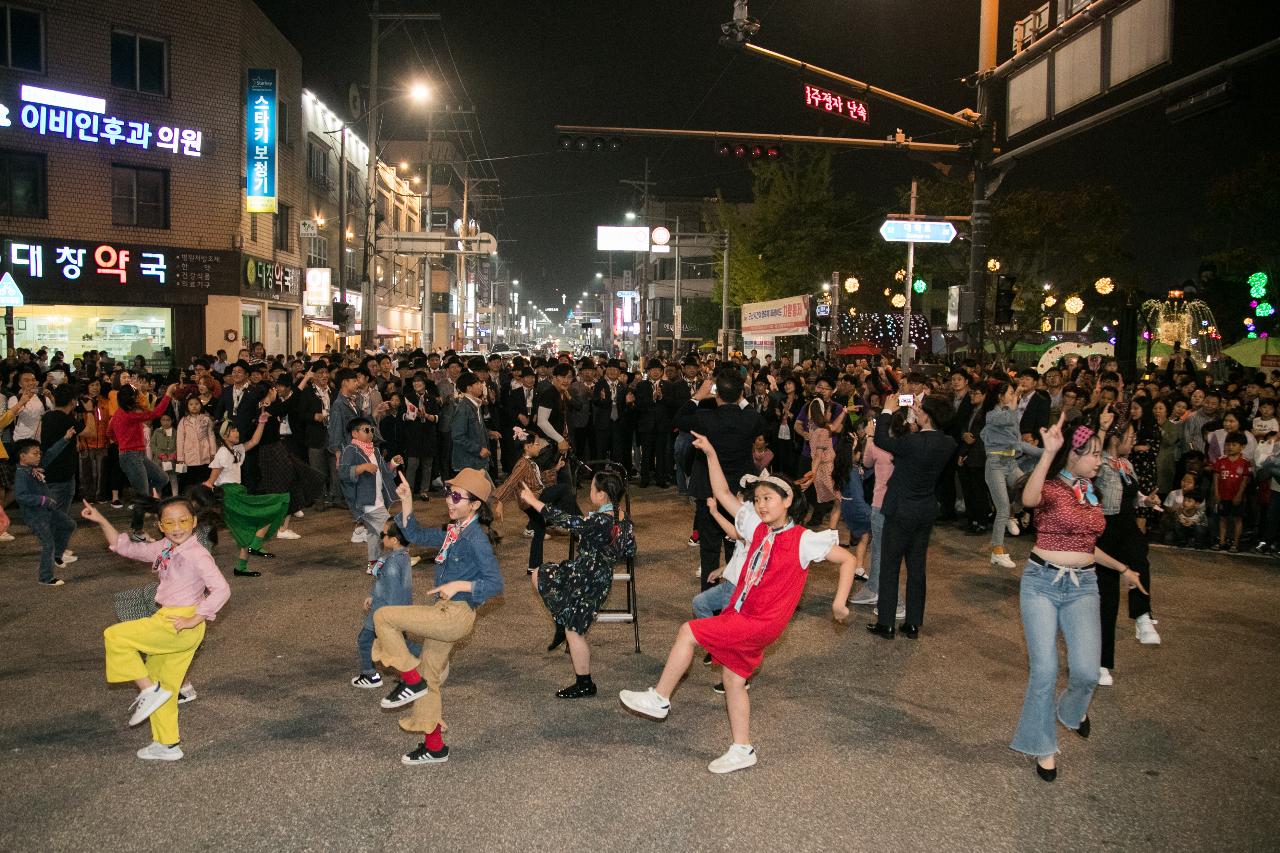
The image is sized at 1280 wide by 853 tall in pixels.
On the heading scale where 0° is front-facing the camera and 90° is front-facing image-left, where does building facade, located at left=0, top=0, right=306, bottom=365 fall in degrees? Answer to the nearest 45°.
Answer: approximately 0°

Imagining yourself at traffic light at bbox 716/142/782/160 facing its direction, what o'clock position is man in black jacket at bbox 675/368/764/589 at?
The man in black jacket is roughly at 12 o'clock from the traffic light.

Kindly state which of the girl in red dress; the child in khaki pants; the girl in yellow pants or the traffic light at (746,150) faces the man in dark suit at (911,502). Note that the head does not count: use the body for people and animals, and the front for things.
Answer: the traffic light

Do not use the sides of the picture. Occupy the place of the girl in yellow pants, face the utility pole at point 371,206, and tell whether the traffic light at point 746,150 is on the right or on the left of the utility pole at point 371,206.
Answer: right

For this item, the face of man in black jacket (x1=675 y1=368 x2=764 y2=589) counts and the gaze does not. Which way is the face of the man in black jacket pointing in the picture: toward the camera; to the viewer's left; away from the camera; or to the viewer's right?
away from the camera

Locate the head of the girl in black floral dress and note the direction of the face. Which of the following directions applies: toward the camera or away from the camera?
away from the camera

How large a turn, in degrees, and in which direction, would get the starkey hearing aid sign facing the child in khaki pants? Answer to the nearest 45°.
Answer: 0° — it already faces them

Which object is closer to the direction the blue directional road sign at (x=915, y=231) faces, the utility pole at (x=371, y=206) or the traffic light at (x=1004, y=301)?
the traffic light

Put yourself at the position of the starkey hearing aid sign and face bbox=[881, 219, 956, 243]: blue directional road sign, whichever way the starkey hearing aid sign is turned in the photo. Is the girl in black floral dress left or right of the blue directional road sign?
right

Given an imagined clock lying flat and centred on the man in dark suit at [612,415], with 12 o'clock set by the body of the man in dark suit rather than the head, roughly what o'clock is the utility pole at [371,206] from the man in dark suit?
The utility pole is roughly at 5 o'clock from the man in dark suit.

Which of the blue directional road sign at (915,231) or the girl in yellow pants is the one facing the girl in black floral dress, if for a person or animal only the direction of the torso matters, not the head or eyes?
the blue directional road sign

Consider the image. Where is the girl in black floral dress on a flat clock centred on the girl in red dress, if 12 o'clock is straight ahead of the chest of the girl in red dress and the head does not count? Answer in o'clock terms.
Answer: The girl in black floral dress is roughly at 3 o'clock from the girl in red dress.
